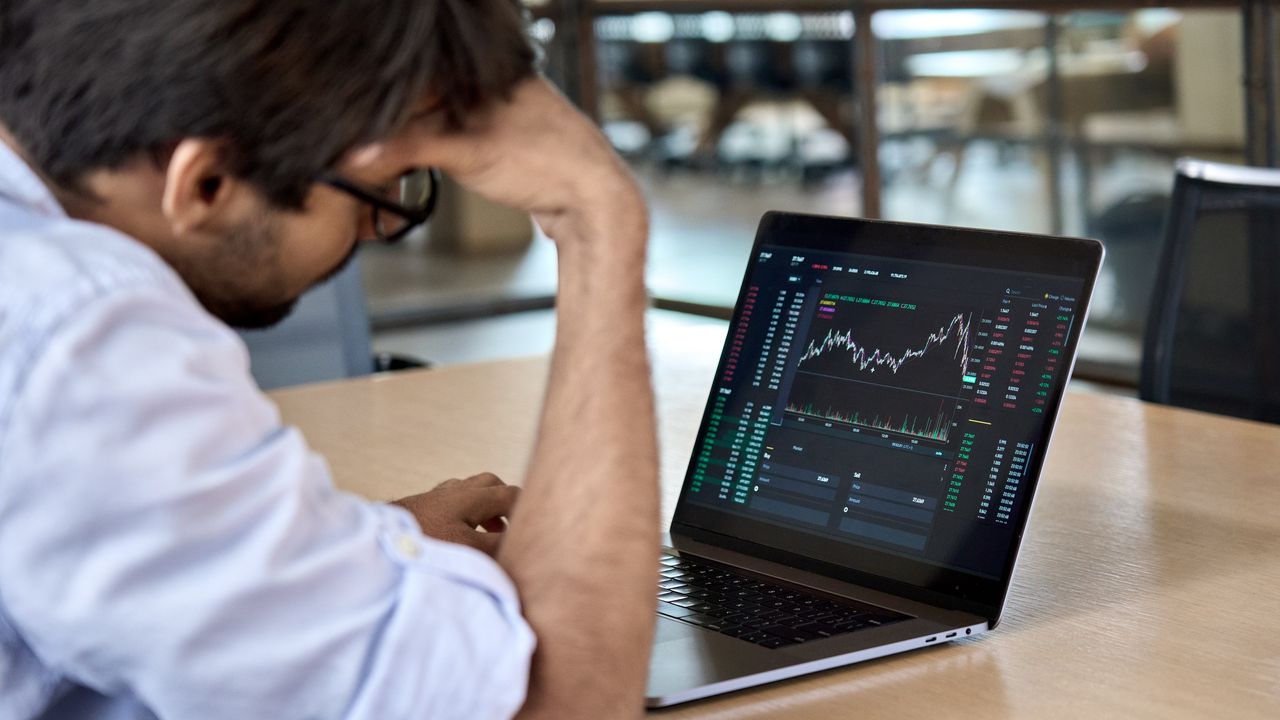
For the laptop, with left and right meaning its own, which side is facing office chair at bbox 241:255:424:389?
right

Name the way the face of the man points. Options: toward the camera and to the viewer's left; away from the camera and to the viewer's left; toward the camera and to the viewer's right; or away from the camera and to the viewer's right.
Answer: away from the camera and to the viewer's right

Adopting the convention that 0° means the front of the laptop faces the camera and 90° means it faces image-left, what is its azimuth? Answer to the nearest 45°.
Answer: approximately 45°
